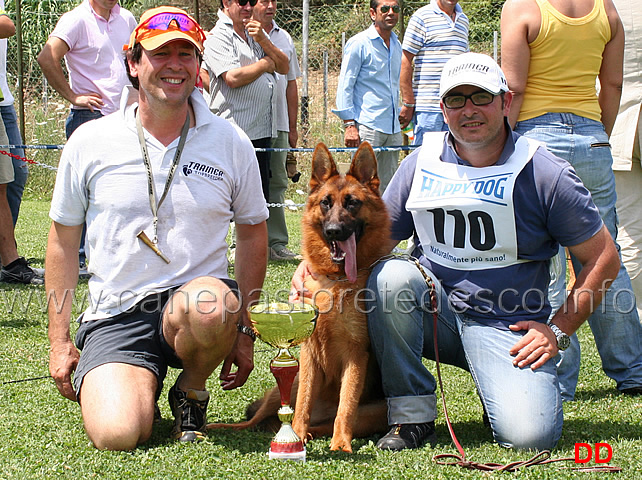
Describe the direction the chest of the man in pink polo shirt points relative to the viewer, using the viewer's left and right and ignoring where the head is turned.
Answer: facing the viewer and to the right of the viewer

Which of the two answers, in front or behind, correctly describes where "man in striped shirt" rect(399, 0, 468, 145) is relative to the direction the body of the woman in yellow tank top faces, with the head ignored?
in front

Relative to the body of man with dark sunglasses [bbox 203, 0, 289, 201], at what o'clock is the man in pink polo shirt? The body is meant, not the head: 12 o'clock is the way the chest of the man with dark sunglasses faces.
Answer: The man in pink polo shirt is roughly at 4 o'clock from the man with dark sunglasses.

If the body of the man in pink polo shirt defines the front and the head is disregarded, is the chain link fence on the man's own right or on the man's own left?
on the man's own left

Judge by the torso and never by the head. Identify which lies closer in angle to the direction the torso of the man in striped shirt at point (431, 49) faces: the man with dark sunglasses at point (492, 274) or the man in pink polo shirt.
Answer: the man with dark sunglasses

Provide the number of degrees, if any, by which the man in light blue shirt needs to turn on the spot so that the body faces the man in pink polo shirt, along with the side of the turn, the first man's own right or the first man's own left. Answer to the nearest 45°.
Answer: approximately 90° to the first man's own right

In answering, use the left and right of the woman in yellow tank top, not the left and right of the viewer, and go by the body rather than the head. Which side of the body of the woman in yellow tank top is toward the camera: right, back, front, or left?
back

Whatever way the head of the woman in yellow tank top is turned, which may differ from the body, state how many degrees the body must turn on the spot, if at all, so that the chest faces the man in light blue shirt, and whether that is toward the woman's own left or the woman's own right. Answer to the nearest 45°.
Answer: approximately 45° to the woman's own left

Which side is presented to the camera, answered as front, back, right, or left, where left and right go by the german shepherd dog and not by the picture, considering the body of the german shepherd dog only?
front

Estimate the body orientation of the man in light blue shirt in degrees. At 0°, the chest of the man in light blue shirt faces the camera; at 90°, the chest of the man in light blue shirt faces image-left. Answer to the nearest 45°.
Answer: approximately 315°
